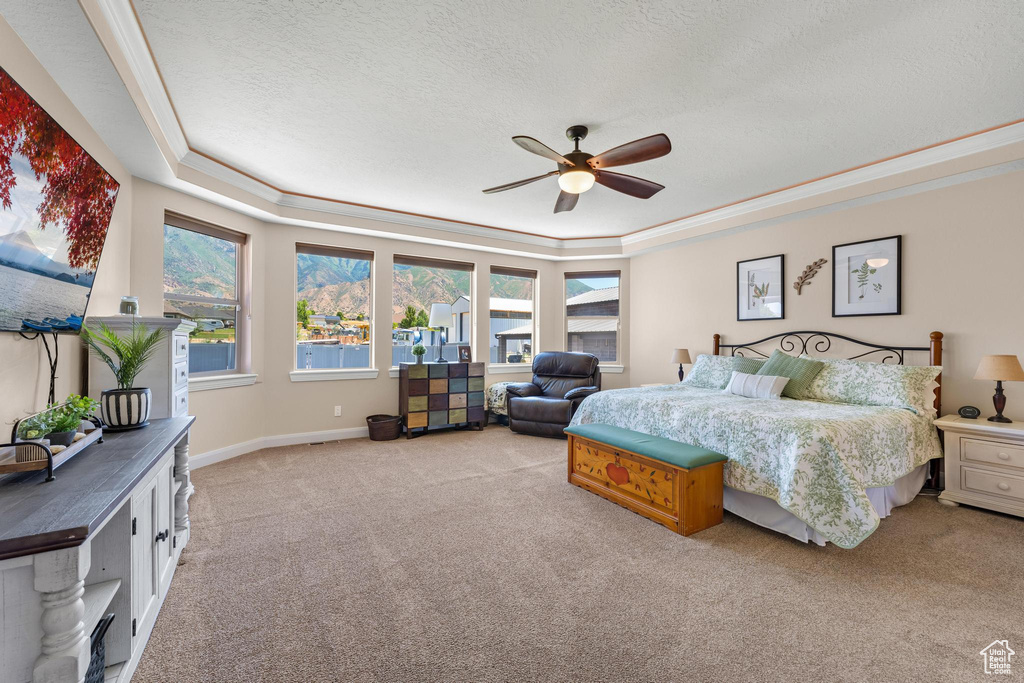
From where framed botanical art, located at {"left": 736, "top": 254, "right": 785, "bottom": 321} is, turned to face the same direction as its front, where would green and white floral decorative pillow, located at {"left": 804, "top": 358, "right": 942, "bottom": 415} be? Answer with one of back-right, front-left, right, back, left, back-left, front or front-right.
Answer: left

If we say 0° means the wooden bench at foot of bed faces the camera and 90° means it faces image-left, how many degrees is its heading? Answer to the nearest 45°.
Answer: approximately 45°

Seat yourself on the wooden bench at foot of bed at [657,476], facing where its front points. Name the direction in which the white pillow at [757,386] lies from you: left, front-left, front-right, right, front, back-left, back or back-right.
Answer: back

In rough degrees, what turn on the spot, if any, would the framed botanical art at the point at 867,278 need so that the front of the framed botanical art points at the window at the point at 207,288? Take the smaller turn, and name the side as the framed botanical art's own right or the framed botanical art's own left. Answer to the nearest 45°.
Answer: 0° — it already faces it

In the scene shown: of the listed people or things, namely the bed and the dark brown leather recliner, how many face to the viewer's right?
0

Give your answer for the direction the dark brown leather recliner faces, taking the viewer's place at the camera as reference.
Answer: facing the viewer and to the left of the viewer

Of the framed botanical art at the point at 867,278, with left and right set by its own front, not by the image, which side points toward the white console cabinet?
front

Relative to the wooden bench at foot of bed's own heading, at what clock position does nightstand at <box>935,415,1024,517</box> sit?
The nightstand is roughly at 7 o'clock from the wooden bench at foot of bed.

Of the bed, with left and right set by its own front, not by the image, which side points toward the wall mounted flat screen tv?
front
